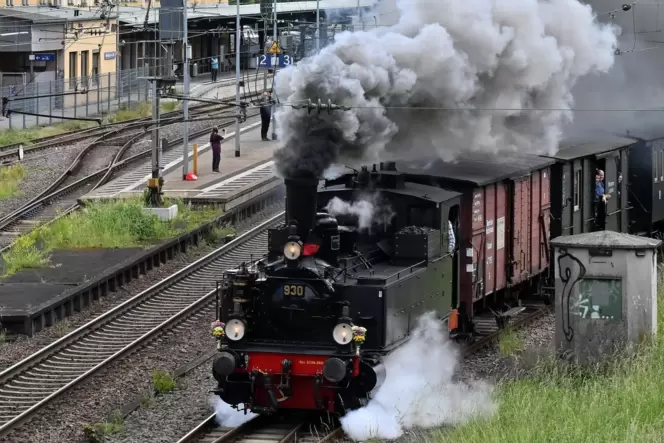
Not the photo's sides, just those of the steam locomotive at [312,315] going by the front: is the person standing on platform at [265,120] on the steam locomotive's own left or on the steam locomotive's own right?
on the steam locomotive's own right

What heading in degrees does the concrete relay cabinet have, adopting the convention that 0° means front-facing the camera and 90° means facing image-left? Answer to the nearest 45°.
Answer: approximately 0°

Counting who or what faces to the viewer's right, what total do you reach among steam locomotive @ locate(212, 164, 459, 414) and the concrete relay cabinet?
0

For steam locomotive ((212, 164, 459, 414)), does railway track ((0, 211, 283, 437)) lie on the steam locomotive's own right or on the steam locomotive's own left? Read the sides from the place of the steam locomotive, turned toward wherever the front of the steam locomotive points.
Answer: on the steam locomotive's own right

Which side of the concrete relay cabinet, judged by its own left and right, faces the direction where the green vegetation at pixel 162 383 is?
right

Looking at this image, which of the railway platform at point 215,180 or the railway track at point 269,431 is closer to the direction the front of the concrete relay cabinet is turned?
the railway track

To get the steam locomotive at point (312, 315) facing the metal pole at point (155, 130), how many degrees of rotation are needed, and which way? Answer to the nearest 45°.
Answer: approximately 135° to its right

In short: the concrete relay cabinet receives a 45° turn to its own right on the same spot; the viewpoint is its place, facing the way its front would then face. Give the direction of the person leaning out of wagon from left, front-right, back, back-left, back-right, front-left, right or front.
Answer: back-right

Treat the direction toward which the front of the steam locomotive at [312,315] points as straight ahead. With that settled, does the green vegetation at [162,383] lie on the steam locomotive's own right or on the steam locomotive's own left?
on the steam locomotive's own right

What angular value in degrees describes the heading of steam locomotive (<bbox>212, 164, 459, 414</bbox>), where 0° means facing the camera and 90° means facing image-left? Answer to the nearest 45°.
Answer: approximately 45°
